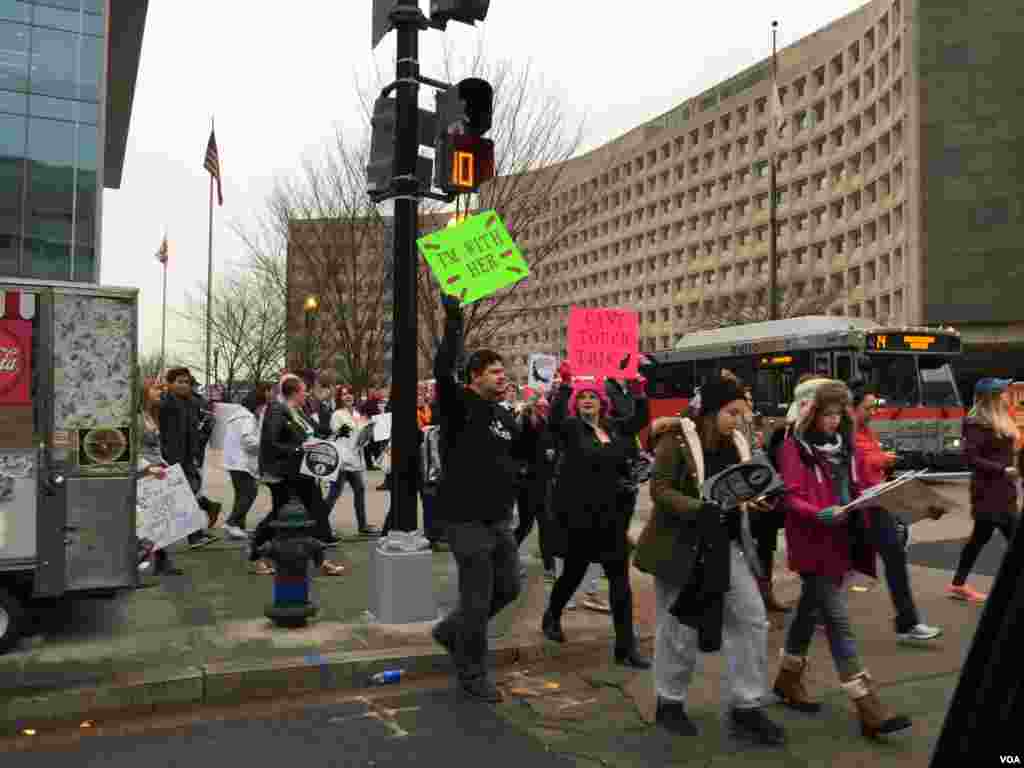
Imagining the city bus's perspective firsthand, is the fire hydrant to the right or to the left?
on its right

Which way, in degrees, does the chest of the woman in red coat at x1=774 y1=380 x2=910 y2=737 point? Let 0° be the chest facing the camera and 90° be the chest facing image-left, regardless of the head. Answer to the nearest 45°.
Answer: approximately 315°

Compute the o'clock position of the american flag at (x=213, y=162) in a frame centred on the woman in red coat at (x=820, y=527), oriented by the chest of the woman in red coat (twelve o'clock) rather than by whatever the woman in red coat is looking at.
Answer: The american flag is roughly at 6 o'clock from the woman in red coat.
